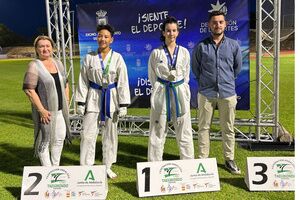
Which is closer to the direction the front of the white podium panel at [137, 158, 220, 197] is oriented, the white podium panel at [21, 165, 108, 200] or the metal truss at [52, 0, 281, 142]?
the white podium panel

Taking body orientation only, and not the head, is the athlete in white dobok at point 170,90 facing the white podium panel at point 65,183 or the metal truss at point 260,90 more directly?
the white podium panel

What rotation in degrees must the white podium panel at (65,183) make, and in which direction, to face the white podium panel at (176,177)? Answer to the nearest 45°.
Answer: approximately 90° to its left

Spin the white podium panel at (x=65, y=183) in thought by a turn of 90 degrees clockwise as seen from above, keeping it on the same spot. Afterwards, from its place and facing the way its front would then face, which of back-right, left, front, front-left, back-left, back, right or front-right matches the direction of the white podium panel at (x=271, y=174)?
back

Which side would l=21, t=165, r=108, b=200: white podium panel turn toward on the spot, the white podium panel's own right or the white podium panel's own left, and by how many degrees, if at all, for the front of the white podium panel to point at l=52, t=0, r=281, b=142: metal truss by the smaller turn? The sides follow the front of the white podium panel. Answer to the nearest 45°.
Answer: approximately 135° to the white podium panel's own left

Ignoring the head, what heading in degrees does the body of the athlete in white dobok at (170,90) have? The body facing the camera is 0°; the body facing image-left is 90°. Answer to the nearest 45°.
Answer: approximately 0°

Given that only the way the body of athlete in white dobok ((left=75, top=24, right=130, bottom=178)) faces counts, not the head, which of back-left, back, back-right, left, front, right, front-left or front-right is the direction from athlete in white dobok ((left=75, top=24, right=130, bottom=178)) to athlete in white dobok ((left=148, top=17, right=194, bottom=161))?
left

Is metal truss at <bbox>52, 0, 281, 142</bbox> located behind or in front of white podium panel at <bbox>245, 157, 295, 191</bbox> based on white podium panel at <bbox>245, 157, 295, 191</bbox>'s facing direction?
behind
